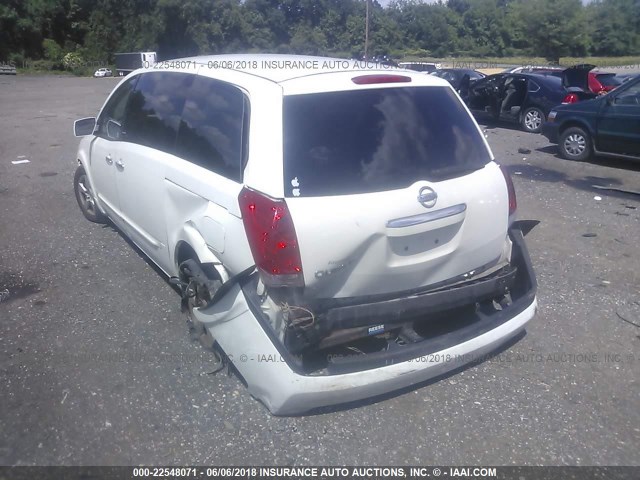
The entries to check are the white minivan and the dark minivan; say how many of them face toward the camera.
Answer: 0

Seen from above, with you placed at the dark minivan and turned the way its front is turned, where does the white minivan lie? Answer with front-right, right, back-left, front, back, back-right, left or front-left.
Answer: left

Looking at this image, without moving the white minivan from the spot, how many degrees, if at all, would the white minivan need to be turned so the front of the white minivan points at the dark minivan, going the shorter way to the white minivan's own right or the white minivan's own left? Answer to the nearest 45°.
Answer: approximately 90° to the white minivan's own right

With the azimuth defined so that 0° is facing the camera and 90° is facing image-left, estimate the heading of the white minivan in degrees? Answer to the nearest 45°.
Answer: approximately 135°

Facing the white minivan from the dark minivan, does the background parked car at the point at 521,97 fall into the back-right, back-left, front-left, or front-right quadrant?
back-right

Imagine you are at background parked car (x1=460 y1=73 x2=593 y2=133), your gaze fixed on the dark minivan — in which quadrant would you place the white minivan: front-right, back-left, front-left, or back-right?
front-right

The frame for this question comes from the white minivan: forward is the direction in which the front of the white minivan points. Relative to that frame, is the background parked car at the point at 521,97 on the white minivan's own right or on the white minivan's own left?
on the white minivan's own right

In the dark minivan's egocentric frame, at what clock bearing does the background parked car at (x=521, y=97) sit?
The background parked car is roughly at 2 o'clock from the dark minivan.

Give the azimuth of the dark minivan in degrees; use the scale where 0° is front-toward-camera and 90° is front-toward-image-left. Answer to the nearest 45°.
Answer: approximately 90°
